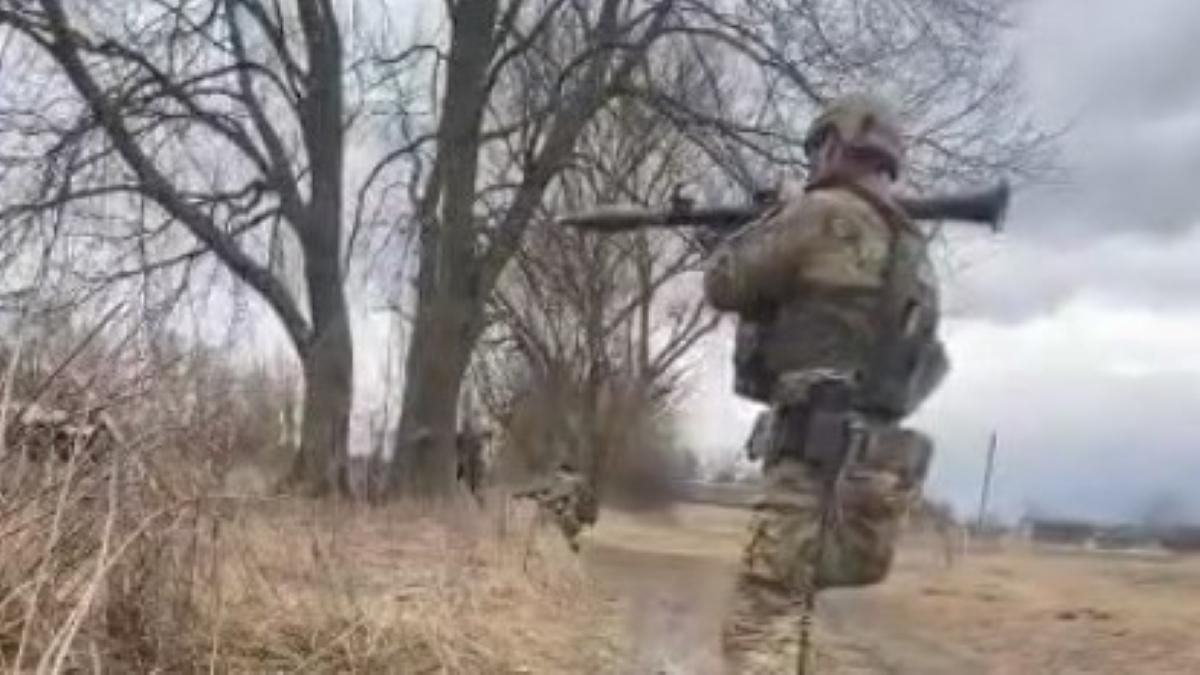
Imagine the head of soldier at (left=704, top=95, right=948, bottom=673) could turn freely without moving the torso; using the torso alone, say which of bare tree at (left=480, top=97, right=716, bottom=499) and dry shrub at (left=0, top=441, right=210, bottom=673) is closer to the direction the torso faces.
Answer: the bare tree

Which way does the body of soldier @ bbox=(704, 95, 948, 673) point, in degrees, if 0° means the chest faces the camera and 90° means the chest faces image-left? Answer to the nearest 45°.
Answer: approximately 135°

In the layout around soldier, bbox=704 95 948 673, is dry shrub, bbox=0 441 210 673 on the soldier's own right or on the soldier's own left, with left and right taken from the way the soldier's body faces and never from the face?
on the soldier's own left

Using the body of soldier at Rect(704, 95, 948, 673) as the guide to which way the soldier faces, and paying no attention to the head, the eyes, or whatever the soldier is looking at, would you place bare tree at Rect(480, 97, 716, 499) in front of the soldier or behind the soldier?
in front

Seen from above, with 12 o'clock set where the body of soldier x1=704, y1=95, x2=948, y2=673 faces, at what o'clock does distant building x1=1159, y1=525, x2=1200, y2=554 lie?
The distant building is roughly at 2 o'clock from the soldier.
